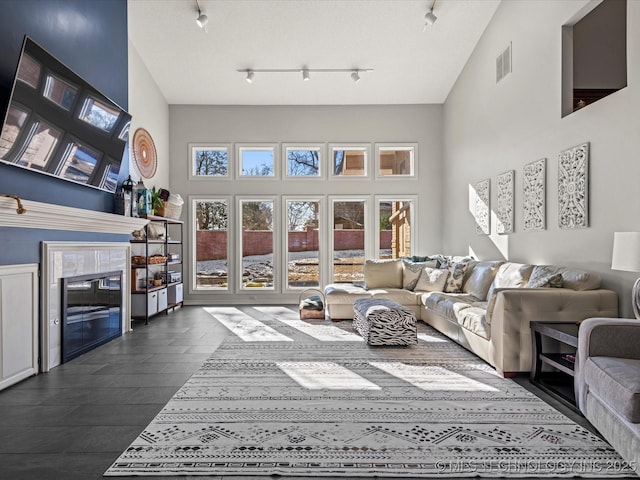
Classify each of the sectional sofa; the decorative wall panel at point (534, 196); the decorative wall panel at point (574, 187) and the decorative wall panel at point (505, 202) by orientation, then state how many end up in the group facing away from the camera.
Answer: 0

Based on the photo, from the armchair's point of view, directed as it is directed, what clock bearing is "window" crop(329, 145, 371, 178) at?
The window is roughly at 3 o'clock from the armchair.

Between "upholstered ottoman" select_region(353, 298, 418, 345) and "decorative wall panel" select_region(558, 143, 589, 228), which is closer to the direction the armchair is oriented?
the upholstered ottoman

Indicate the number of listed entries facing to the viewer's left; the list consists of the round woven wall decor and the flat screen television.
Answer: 0

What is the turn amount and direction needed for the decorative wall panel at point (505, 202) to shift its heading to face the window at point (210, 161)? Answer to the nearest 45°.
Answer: approximately 45° to its right

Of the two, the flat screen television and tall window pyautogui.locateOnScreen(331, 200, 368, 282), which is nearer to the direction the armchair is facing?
the flat screen television

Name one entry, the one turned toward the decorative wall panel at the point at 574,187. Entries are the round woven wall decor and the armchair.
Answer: the round woven wall decor

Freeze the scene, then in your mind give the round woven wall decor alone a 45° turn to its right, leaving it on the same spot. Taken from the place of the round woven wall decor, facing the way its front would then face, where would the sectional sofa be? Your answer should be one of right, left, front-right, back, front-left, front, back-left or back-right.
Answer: front-left

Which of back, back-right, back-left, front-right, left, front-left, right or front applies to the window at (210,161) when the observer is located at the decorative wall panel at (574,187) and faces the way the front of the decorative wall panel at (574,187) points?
front-right

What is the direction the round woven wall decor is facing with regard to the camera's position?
facing the viewer and to the right of the viewer

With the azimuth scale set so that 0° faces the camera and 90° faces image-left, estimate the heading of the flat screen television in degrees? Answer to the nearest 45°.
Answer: approximately 315°

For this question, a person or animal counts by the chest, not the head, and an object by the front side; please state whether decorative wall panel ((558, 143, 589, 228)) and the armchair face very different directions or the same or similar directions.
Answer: same or similar directions

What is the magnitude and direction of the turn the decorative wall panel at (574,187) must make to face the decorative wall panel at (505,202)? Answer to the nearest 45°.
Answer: approximately 90° to its right

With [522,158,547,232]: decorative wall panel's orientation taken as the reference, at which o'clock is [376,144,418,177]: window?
The window is roughly at 3 o'clock from the decorative wall panel.

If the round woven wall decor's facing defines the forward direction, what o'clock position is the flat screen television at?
The flat screen television is roughly at 2 o'clock from the round woven wall decor.

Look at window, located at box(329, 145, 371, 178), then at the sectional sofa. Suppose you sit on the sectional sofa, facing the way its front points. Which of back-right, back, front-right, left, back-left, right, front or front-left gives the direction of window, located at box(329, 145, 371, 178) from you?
right

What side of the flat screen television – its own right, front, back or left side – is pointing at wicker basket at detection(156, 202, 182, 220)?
left

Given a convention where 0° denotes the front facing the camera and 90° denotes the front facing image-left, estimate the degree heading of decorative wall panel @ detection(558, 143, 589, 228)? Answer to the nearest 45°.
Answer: approximately 45°

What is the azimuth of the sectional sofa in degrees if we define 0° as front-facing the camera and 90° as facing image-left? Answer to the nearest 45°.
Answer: approximately 45°

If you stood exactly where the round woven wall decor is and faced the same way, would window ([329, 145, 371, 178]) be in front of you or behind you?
in front

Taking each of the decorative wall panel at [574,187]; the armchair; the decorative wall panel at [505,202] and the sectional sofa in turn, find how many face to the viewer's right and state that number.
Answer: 0
